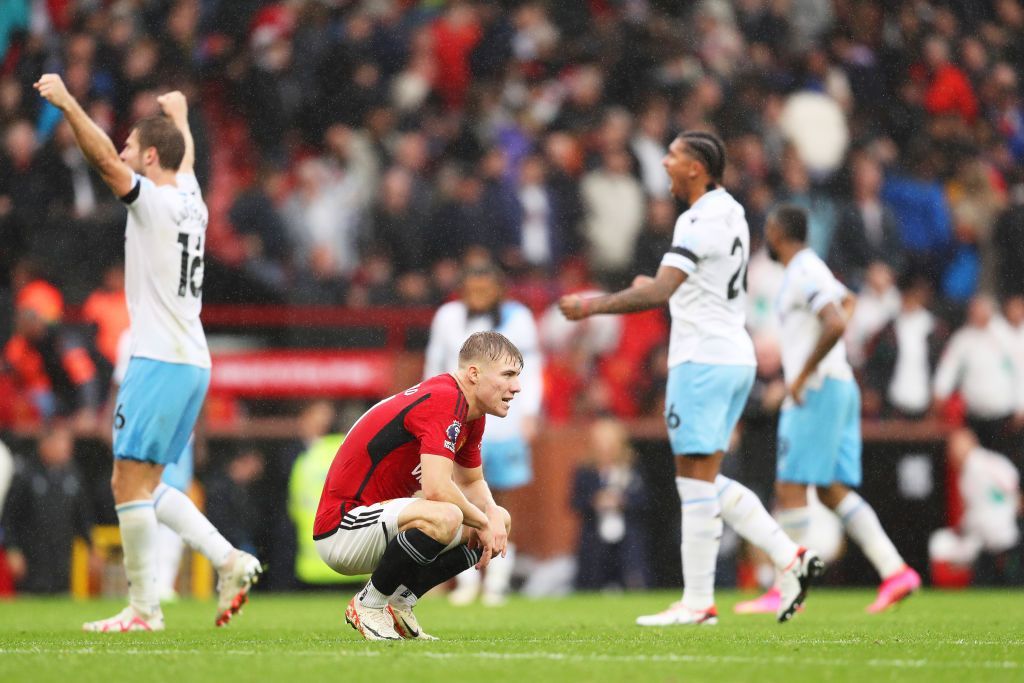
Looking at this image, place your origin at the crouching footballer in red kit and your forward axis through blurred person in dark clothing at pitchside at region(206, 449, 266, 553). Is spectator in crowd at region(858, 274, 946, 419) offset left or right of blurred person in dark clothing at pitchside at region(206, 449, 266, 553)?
right

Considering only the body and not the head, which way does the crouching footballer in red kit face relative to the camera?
to the viewer's right

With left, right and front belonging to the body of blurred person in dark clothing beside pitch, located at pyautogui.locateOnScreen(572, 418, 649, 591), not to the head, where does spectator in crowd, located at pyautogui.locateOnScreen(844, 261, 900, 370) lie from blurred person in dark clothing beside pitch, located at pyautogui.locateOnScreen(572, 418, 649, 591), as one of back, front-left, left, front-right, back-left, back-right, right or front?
back-left

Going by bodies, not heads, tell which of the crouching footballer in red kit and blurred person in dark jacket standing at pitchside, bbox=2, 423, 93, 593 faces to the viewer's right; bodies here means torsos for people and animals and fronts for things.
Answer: the crouching footballer in red kit

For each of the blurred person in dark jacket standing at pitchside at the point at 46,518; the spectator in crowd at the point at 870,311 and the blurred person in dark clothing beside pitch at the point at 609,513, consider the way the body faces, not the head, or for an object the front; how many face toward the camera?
3

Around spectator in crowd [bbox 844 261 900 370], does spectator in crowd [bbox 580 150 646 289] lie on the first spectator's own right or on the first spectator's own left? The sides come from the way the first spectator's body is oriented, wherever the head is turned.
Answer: on the first spectator's own right

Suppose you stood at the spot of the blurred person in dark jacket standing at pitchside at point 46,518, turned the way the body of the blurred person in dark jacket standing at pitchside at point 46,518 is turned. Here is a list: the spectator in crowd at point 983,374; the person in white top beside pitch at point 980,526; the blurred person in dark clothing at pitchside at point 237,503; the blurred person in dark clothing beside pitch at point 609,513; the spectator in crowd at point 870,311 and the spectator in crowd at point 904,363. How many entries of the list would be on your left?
6

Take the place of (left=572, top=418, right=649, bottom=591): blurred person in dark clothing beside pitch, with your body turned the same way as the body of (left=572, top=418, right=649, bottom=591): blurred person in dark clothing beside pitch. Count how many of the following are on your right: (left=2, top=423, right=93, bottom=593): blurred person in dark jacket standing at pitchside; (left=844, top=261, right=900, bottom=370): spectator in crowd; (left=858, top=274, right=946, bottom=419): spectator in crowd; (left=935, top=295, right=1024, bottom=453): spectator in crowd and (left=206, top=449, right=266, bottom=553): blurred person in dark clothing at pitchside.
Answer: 2

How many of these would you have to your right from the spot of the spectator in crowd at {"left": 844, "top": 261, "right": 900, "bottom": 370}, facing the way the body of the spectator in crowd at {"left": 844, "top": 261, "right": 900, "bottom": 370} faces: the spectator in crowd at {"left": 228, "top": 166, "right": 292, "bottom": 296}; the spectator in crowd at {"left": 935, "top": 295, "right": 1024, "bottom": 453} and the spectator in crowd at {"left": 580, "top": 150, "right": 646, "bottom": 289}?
2

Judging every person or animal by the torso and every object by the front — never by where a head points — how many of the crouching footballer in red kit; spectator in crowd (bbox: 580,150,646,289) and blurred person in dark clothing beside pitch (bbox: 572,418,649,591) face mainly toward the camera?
2

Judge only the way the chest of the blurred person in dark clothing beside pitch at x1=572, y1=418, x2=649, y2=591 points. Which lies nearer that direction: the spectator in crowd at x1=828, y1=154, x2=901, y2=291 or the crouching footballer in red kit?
the crouching footballer in red kit

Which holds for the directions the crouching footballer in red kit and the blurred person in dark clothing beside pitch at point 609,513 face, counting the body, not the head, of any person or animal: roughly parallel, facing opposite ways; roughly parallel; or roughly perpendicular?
roughly perpendicular

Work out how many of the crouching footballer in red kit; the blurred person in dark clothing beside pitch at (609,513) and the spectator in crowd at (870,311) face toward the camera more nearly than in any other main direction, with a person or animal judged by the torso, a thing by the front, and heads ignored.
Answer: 2

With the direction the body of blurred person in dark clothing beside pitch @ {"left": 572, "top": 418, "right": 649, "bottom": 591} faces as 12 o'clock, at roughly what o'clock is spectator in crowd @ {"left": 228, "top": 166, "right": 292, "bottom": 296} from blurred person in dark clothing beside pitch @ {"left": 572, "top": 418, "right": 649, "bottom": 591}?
spectator in crowd @ {"left": 228, "top": 166, "right": 292, "bottom": 296} is roughly at 4 o'clock from blurred person in dark clothing beside pitch @ {"left": 572, "top": 418, "right": 649, "bottom": 591}.

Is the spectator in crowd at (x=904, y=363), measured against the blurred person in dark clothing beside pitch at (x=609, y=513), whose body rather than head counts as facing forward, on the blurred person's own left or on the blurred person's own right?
on the blurred person's own left
